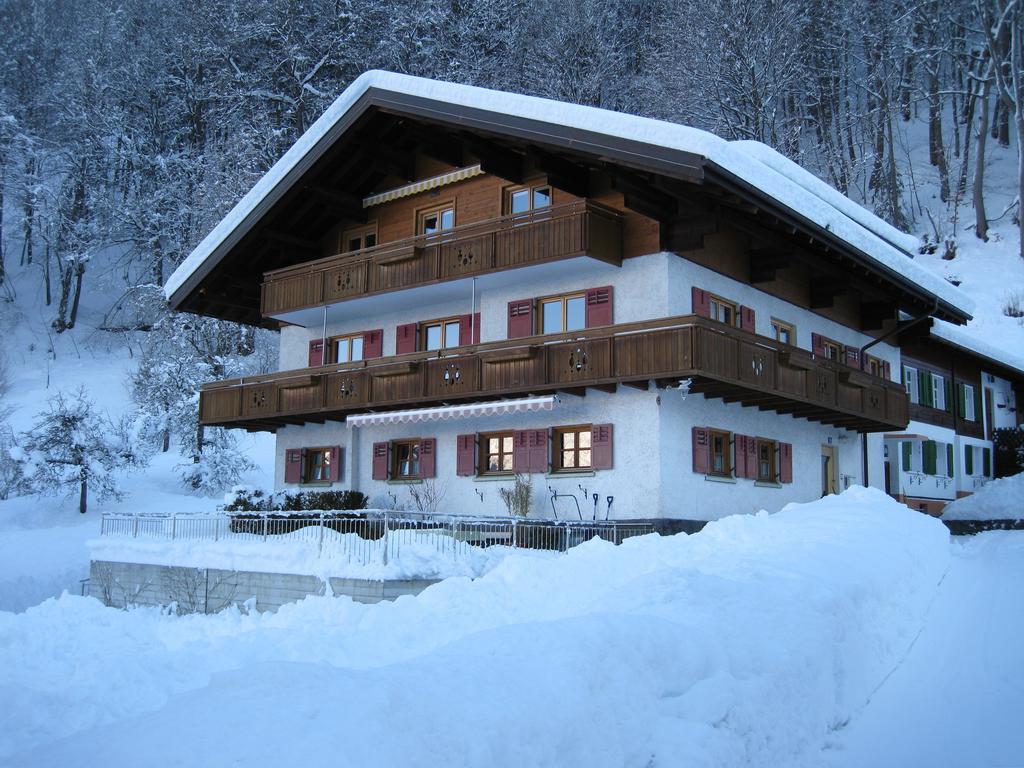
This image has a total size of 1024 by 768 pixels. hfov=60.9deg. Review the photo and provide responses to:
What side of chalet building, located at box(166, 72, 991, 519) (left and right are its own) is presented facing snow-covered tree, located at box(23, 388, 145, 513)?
right

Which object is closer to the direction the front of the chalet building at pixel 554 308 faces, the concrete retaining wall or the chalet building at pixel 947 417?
the concrete retaining wall

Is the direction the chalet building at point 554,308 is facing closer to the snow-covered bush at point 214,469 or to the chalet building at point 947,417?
the snow-covered bush

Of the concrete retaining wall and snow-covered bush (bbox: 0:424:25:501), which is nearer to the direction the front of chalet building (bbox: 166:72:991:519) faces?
the concrete retaining wall

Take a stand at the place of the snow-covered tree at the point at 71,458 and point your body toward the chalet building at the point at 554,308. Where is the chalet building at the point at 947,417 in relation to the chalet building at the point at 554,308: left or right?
left

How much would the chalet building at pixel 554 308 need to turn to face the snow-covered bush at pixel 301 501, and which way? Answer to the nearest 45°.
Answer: approximately 45° to its right

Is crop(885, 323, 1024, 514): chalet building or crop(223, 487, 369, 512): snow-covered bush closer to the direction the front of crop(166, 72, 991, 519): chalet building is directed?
the snow-covered bush

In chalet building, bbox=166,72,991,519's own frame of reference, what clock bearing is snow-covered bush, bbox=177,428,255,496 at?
The snow-covered bush is roughly at 3 o'clock from the chalet building.

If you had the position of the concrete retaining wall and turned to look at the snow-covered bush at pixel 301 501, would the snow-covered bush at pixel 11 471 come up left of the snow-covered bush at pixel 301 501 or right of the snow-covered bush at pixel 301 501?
left

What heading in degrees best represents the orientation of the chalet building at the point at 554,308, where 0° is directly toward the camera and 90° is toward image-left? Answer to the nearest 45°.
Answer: approximately 45°

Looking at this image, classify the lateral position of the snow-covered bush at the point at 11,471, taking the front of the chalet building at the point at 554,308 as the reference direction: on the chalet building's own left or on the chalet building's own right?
on the chalet building's own right
